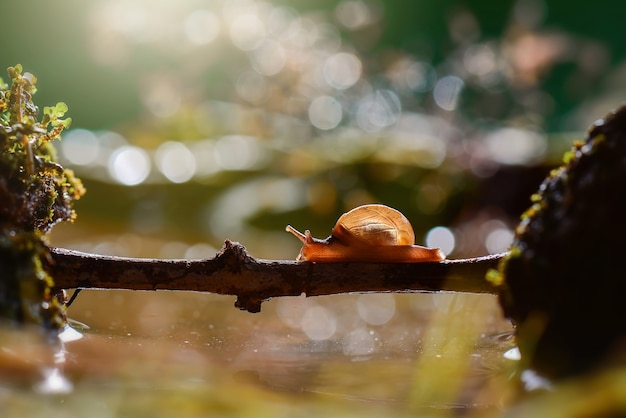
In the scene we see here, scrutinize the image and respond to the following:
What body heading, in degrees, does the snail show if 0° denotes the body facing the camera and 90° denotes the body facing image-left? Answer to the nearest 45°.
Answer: approximately 90°
